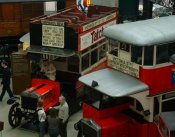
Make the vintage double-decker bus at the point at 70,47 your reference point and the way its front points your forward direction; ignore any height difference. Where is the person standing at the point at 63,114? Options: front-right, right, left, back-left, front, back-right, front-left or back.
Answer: front-left

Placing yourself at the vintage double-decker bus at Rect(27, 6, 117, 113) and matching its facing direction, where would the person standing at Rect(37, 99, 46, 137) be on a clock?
The person standing is roughly at 11 o'clock from the vintage double-decker bus.

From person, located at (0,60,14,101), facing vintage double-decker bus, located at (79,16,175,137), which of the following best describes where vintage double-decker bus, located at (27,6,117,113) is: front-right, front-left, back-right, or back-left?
front-left

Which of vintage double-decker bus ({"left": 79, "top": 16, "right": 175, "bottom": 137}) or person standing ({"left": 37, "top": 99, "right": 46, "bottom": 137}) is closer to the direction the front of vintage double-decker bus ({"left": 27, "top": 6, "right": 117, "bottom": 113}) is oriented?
the person standing

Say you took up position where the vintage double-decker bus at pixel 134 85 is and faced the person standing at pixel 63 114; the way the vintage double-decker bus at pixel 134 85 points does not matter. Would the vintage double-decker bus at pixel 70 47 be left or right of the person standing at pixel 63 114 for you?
right

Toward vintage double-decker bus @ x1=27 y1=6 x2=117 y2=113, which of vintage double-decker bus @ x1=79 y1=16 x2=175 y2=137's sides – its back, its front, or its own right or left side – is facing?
right

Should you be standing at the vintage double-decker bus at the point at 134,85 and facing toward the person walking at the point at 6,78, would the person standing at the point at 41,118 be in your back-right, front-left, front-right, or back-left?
front-left

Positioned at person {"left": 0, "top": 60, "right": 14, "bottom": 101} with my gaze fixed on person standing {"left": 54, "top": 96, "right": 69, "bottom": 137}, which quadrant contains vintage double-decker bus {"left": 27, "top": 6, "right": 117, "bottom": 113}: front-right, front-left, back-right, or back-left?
front-left

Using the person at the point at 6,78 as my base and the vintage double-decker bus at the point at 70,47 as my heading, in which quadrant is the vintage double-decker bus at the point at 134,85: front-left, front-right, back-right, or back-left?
front-right

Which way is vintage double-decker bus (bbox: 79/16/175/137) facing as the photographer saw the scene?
facing the viewer and to the left of the viewer

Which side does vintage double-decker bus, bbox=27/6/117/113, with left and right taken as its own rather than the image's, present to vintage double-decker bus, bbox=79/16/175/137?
left

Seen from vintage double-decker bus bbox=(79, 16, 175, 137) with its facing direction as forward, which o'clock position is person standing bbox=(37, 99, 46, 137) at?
The person standing is roughly at 2 o'clock from the vintage double-decker bus.

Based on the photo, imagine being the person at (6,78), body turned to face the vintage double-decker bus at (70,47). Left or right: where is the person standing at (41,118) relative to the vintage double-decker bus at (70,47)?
right
